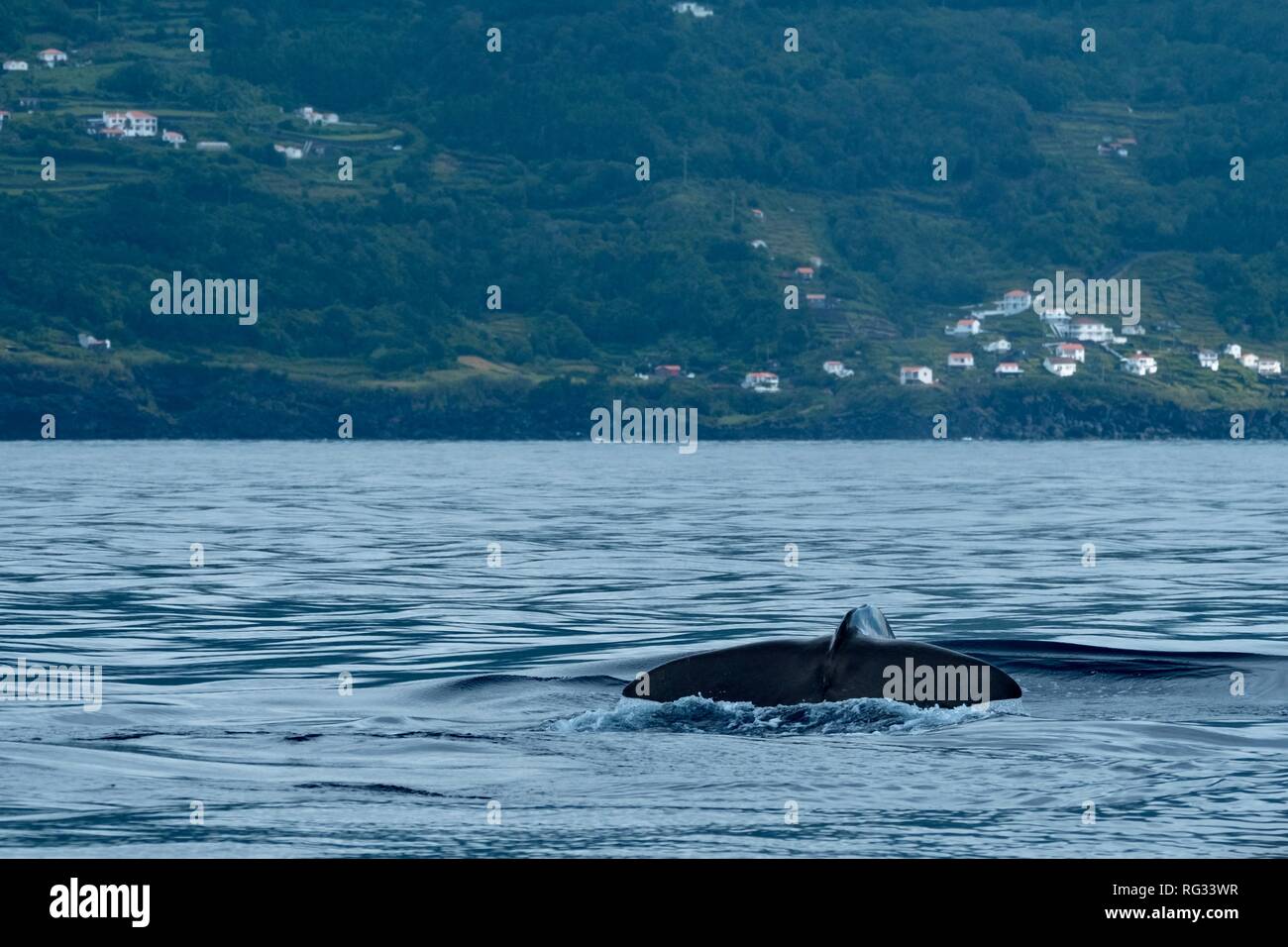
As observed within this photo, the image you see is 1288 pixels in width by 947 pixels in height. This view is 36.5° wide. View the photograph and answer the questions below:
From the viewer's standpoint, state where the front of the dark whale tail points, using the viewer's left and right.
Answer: facing away from the viewer

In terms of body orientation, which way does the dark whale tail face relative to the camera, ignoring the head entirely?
away from the camera
